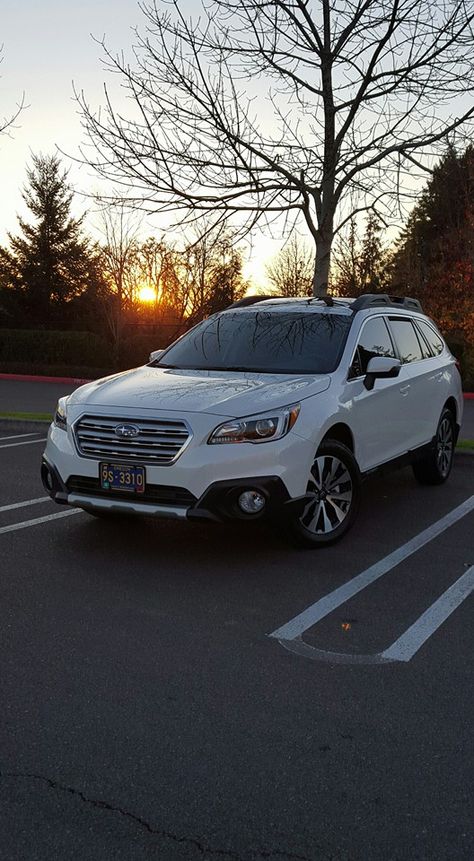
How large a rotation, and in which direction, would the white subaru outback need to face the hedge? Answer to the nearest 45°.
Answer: approximately 135° to its right

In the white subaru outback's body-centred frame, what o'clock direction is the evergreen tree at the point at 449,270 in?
The evergreen tree is roughly at 5 o'clock from the white subaru outback.

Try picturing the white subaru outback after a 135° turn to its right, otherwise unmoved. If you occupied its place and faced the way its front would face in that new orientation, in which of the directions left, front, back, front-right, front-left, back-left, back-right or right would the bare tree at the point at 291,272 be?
front

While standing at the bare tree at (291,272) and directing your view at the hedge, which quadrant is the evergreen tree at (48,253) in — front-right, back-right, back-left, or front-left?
front-right

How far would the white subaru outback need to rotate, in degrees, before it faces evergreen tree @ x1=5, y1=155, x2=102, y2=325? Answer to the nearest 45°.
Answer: approximately 135° to its right

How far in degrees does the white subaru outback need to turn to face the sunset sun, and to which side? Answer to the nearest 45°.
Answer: approximately 135° to its right

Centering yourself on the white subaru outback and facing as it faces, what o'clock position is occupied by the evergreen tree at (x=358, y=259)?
The evergreen tree is roughly at 5 o'clock from the white subaru outback.

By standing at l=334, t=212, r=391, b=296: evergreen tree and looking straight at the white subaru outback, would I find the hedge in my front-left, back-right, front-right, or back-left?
front-right

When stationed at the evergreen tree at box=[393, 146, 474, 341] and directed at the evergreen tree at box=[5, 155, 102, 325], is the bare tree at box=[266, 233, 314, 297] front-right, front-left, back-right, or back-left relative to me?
front-right
